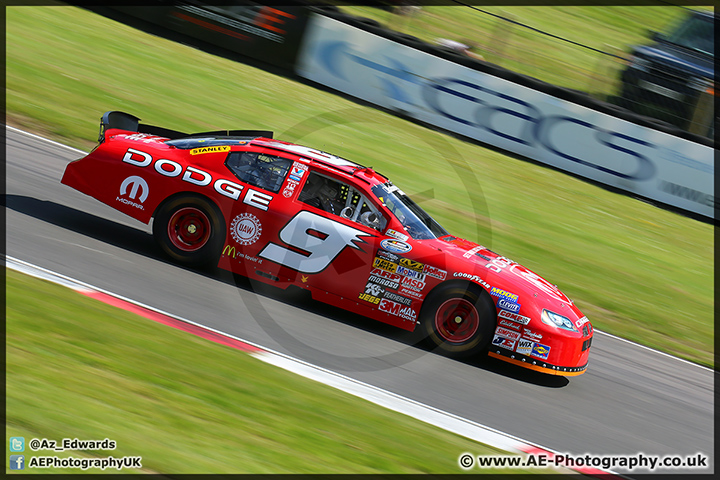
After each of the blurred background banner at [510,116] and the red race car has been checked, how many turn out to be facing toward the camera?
1

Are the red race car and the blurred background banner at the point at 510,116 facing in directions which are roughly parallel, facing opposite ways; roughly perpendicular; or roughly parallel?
roughly perpendicular

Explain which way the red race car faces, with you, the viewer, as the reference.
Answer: facing to the right of the viewer

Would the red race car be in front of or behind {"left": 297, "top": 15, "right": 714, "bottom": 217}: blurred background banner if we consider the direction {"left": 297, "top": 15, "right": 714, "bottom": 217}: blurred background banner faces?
in front

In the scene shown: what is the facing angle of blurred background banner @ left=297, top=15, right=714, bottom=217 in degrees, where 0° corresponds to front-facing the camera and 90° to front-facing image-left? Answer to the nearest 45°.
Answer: approximately 0°
